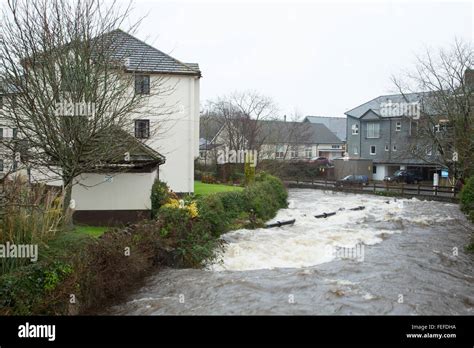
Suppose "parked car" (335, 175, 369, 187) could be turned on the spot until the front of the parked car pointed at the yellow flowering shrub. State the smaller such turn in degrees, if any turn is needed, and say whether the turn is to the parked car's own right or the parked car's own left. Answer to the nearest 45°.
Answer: approximately 90° to the parked car's own left

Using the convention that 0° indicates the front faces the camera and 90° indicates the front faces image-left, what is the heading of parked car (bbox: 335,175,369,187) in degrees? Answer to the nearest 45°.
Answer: approximately 90°

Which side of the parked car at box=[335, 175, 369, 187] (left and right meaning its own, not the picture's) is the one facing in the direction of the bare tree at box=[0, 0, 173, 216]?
left

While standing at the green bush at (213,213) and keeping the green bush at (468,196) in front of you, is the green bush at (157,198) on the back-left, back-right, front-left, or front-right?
back-left

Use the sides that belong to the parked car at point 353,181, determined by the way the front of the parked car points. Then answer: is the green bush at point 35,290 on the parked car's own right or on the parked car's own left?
on the parked car's own left

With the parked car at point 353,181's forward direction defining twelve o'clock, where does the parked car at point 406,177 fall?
the parked car at point 406,177 is roughly at 5 o'clock from the parked car at point 353,181.

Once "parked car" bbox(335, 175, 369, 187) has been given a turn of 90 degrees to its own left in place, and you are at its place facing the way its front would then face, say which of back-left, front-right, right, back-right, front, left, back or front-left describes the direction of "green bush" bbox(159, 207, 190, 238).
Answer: front

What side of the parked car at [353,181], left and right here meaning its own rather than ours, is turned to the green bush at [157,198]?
left

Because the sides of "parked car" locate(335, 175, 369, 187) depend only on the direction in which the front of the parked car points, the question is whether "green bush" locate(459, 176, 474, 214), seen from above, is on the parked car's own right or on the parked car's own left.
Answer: on the parked car's own left

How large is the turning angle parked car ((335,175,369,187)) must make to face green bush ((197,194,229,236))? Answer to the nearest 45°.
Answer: approximately 90° to its left

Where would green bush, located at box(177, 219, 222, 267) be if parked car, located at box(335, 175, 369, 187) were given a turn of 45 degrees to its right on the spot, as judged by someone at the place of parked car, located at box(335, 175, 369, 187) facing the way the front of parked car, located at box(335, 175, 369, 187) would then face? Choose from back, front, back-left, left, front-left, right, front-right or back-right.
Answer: back-left
